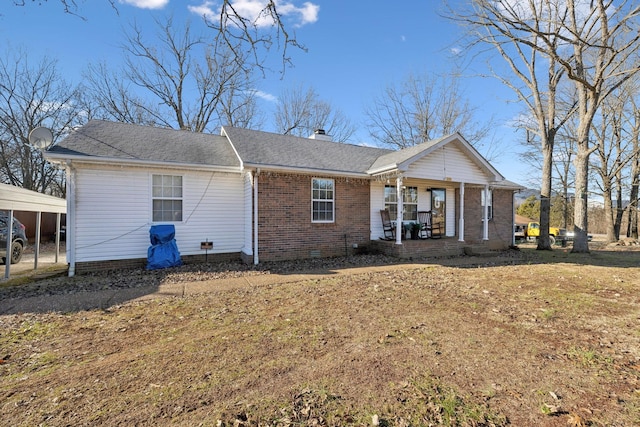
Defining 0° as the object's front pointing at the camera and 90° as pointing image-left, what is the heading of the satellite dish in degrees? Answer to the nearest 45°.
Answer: approximately 0°

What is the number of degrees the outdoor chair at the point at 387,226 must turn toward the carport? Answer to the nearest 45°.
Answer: approximately 90° to its right

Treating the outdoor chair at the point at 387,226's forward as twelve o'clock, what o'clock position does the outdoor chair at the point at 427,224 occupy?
the outdoor chair at the point at 427,224 is roughly at 9 o'clock from the outdoor chair at the point at 387,226.

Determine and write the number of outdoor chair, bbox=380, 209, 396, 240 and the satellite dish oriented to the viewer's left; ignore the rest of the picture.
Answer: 0

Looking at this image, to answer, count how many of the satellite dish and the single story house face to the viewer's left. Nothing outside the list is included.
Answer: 0

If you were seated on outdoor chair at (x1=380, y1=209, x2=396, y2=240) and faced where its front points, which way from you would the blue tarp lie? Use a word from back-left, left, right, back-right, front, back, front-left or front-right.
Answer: right

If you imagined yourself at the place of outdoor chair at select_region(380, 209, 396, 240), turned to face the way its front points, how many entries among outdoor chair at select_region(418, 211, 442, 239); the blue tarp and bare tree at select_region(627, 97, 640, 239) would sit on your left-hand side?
2

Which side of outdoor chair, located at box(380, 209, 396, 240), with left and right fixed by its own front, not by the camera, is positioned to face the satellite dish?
right

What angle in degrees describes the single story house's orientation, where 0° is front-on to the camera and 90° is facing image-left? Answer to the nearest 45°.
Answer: approximately 315°

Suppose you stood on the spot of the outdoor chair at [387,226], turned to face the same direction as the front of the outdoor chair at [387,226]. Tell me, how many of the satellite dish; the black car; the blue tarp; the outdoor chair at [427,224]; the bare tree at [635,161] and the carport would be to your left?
2
